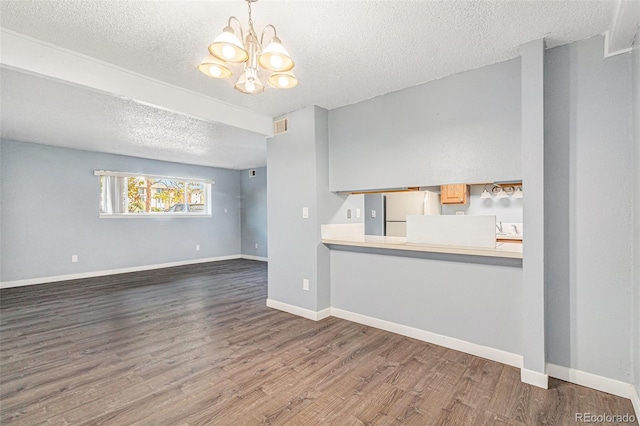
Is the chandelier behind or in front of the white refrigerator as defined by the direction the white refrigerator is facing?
in front

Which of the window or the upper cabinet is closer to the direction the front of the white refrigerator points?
the window

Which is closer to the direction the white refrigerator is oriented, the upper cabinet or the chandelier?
the chandelier

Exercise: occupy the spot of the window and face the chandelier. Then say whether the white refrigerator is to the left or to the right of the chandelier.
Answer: left

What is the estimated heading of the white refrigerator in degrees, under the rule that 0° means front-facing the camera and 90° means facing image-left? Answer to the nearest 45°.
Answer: approximately 45°

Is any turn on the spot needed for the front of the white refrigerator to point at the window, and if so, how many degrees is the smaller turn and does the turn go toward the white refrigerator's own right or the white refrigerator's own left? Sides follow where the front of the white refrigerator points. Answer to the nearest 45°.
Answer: approximately 45° to the white refrigerator's own right

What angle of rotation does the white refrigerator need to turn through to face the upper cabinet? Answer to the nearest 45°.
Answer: approximately 135° to its left
